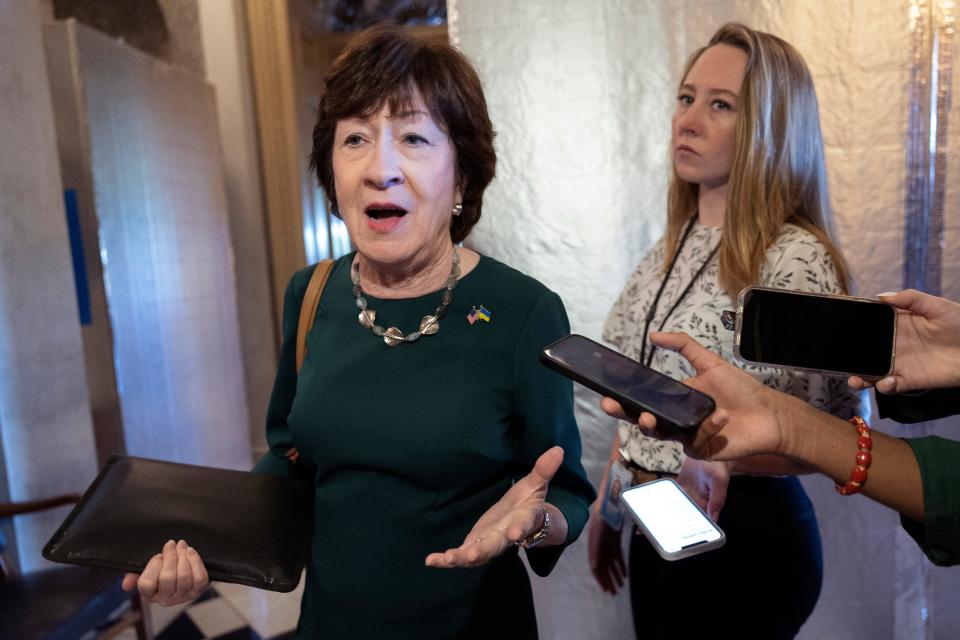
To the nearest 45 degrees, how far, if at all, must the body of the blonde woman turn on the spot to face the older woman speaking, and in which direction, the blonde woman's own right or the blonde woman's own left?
0° — they already face them

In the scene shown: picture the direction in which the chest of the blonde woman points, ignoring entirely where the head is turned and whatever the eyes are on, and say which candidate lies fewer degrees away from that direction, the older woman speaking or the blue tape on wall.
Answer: the older woman speaking

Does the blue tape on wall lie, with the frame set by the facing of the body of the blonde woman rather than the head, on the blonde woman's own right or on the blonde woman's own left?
on the blonde woman's own right

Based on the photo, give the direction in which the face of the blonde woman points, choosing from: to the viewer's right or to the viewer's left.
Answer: to the viewer's left

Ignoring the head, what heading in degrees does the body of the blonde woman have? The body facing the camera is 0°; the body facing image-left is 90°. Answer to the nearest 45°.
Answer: approximately 45°
